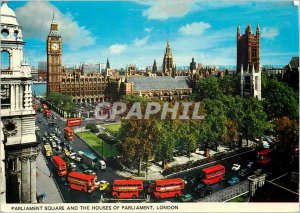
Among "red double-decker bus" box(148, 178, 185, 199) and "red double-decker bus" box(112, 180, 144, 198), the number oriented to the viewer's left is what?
2

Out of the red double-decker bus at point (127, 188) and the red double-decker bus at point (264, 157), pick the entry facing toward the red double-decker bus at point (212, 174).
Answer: the red double-decker bus at point (264, 157)

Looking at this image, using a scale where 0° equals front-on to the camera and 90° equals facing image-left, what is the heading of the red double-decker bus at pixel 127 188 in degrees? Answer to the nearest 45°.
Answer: approximately 90°

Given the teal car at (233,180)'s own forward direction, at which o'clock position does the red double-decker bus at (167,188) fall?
The red double-decker bus is roughly at 12 o'clock from the teal car.

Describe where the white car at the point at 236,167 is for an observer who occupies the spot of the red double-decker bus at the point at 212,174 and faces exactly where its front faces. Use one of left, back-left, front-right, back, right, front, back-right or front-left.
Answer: back

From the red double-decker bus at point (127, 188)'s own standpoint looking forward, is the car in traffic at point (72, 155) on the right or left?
on its right

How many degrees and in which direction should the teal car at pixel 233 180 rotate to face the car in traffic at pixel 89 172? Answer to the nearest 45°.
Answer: approximately 45° to its right

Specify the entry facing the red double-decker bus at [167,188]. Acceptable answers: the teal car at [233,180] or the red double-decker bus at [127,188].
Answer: the teal car
